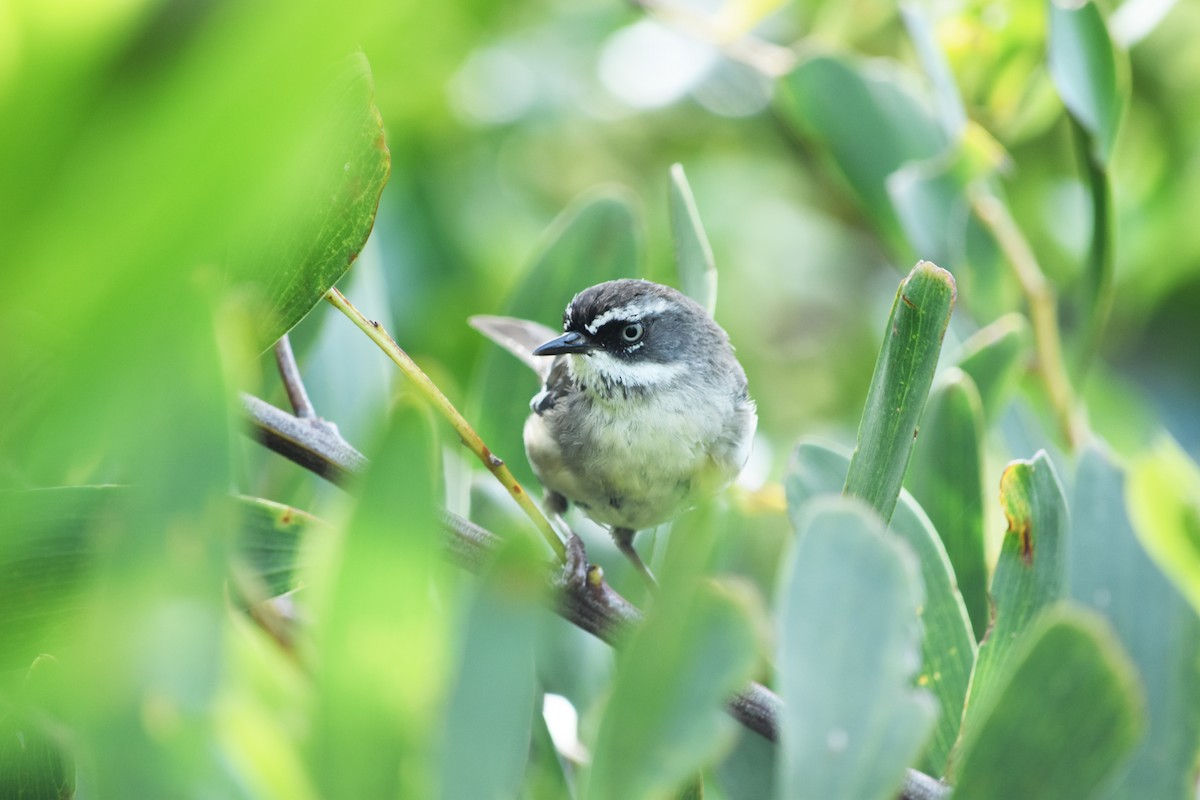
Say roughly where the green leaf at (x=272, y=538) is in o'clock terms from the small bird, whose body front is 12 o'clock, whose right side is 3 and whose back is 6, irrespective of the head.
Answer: The green leaf is roughly at 2 o'clock from the small bird.

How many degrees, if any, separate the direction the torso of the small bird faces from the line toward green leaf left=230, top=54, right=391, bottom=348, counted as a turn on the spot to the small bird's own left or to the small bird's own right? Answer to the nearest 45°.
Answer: approximately 45° to the small bird's own right

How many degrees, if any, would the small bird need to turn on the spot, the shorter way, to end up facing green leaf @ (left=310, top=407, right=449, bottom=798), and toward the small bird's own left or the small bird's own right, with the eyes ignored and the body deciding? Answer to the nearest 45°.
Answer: approximately 45° to the small bird's own right

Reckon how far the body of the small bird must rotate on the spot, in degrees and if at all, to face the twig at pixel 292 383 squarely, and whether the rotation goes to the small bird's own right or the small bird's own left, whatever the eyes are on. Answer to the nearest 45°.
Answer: approximately 45° to the small bird's own right

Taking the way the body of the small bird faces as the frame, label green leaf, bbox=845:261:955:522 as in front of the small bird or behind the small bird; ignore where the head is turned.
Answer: in front

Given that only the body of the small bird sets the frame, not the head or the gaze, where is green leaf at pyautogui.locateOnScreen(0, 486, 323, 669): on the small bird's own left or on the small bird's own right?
on the small bird's own right

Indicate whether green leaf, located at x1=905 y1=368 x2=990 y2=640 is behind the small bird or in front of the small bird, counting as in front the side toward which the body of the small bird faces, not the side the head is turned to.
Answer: in front
